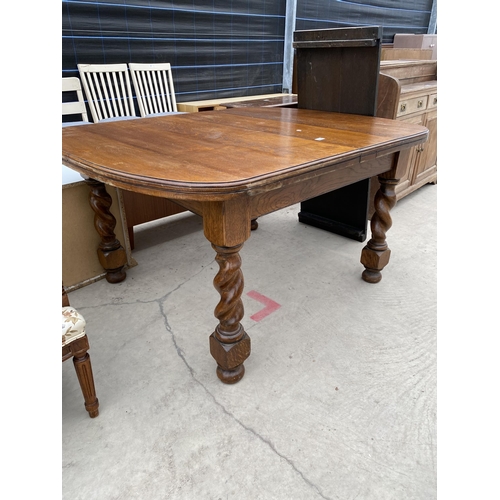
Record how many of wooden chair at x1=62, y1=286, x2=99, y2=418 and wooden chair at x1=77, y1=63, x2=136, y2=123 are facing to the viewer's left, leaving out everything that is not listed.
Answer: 0

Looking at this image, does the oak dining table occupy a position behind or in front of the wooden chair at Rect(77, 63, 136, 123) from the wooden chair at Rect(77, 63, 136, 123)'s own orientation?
in front

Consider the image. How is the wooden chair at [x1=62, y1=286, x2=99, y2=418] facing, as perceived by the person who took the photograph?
facing the viewer and to the right of the viewer

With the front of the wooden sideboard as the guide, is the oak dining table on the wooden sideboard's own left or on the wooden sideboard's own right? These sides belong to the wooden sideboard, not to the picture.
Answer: on the wooden sideboard's own right

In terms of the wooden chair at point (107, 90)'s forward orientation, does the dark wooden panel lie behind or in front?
in front

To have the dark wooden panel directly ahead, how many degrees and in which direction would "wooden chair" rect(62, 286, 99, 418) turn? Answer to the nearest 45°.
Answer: approximately 90° to its left

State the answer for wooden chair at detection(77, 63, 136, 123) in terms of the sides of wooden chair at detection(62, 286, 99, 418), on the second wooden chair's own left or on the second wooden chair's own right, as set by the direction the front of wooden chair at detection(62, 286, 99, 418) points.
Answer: on the second wooden chair's own left

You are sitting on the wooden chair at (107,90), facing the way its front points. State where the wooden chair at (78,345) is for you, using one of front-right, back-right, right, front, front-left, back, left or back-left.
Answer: front-right
